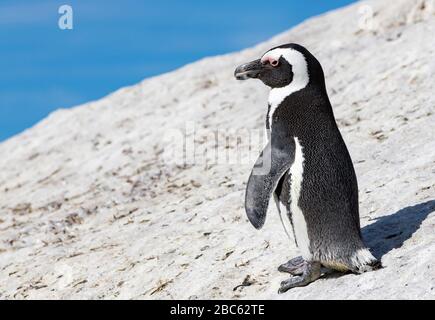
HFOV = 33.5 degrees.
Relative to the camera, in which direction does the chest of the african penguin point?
to the viewer's left
